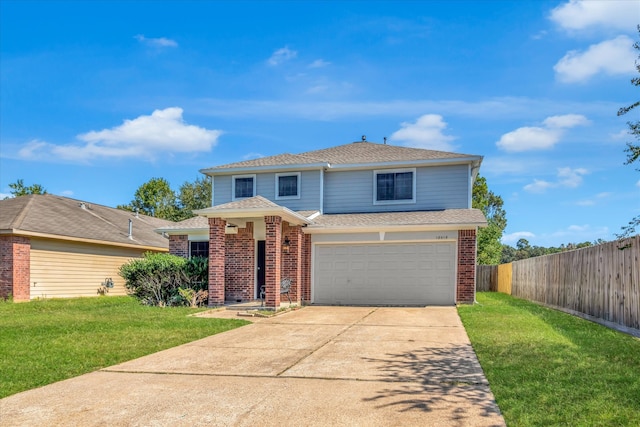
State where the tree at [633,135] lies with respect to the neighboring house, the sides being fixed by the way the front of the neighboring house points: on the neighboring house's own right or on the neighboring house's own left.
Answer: on the neighboring house's own left

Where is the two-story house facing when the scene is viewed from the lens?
facing the viewer

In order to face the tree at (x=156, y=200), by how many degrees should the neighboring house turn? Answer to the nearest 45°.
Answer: approximately 135° to its right

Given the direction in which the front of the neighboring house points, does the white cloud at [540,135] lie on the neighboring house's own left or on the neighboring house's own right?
on the neighboring house's own left

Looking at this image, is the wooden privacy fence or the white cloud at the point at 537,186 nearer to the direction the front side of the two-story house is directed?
the wooden privacy fence

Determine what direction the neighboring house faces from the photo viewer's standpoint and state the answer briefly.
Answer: facing the viewer and to the left of the viewer

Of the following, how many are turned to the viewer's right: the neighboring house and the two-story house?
0

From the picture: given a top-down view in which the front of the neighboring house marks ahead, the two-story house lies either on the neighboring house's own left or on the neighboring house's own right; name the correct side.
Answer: on the neighboring house's own left

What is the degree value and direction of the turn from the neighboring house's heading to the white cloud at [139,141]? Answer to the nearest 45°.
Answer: approximately 135° to its right
